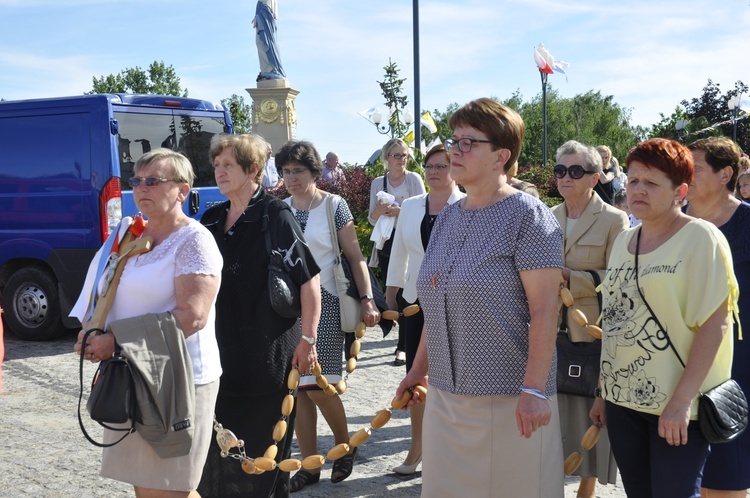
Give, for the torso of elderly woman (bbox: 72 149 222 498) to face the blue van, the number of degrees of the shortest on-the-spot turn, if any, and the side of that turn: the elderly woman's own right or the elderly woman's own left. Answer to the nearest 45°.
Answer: approximately 135° to the elderly woman's own right

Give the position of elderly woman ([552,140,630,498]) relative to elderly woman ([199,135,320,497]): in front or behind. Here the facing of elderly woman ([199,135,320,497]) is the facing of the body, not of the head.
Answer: behind

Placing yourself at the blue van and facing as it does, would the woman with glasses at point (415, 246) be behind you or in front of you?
behind

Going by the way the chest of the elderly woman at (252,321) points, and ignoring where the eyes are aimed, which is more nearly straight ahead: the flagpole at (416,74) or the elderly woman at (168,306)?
the elderly woman

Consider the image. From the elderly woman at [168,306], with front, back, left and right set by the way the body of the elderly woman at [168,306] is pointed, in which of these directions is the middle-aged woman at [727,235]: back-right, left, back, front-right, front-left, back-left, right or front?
back-left

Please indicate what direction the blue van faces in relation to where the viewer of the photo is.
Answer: facing away from the viewer and to the left of the viewer

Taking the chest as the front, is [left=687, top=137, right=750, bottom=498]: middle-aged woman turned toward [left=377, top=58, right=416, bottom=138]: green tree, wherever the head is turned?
no

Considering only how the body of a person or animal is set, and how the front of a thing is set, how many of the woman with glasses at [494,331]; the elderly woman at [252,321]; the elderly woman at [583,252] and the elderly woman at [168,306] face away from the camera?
0

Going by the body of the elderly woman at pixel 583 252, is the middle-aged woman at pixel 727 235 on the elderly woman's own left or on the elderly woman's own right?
on the elderly woman's own left

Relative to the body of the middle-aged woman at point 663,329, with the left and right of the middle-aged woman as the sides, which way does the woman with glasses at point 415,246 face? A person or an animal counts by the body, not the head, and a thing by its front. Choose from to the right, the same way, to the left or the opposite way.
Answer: the same way

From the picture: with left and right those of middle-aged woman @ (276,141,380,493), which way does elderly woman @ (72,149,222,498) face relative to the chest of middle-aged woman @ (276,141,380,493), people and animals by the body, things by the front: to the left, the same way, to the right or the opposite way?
the same way

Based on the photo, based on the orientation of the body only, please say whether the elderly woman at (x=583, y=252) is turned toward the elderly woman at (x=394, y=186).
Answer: no

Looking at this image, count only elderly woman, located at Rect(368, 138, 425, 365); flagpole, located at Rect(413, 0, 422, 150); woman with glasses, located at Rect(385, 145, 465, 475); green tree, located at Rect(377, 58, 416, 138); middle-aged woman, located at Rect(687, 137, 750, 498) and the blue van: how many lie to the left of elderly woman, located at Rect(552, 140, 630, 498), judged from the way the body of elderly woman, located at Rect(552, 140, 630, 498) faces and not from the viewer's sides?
1

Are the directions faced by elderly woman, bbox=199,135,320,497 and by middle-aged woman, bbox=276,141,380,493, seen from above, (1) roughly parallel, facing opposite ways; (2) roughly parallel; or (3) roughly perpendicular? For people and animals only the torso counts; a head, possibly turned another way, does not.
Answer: roughly parallel

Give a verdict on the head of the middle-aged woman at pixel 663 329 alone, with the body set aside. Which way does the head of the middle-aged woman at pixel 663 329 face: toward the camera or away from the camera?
toward the camera

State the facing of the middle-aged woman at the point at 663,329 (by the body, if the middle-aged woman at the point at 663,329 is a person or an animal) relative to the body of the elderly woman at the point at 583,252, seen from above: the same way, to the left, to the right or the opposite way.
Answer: the same way

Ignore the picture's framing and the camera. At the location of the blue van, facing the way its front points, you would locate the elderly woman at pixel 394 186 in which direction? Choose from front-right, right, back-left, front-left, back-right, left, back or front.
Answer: back
